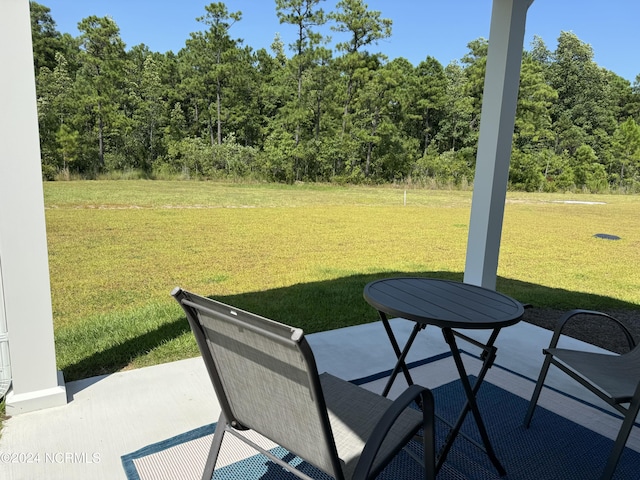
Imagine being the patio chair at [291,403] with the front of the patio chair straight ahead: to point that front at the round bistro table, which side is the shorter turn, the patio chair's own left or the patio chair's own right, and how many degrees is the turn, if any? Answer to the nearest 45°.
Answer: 0° — it already faces it

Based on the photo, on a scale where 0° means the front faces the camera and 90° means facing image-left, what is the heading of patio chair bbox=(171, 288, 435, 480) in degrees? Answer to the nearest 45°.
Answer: approximately 225°

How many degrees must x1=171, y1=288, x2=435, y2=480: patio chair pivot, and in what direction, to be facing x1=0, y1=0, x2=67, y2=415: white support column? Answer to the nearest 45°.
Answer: approximately 90° to its left
